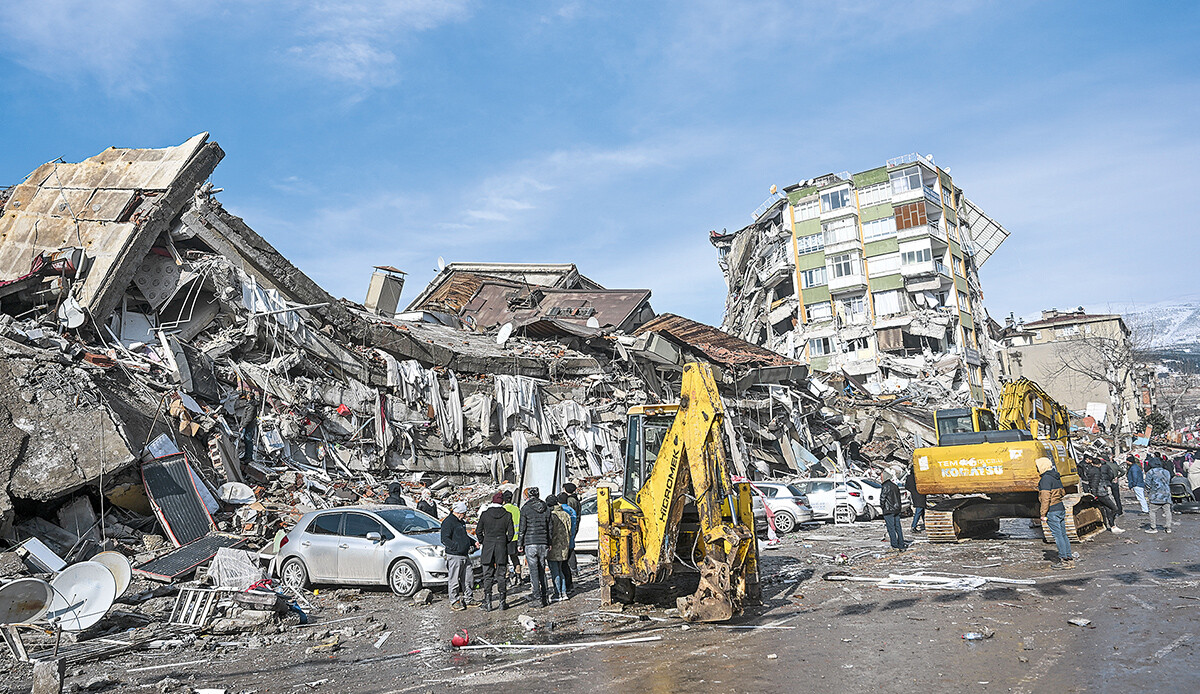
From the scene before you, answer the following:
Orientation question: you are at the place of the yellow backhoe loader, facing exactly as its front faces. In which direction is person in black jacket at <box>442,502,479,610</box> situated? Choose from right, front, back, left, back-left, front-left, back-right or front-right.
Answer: front-left

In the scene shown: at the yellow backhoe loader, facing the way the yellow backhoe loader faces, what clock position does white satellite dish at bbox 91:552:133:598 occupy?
The white satellite dish is roughly at 9 o'clock from the yellow backhoe loader.

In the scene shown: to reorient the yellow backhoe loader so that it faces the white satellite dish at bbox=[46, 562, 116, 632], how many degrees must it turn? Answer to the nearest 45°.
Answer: approximately 90° to its left

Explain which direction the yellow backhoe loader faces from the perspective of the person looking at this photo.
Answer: facing away from the viewer

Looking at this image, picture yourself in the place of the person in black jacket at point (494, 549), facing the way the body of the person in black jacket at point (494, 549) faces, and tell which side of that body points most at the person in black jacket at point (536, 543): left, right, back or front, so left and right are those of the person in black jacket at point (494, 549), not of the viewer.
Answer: right

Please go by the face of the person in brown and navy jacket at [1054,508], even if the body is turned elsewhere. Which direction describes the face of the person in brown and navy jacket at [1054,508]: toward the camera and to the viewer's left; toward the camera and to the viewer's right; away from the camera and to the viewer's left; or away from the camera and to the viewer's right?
away from the camera and to the viewer's left

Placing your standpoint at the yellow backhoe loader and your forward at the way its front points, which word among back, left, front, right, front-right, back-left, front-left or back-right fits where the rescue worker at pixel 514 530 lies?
front-left

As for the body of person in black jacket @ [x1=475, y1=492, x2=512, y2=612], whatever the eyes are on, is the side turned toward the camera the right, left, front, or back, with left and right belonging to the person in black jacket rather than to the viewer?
back

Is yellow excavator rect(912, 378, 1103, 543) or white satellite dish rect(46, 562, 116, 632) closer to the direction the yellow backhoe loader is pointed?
the yellow excavator

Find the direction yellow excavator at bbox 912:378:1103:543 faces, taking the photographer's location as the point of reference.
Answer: facing away from the viewer and to the right of the viewer

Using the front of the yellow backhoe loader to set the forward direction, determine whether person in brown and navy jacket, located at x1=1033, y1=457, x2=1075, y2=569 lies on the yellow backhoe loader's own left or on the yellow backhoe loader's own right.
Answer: on the yellow backhoe loader's own right

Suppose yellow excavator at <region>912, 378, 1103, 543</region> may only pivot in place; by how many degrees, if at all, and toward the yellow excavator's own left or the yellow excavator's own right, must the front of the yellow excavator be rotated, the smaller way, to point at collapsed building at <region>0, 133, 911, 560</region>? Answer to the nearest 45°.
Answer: approximately 135° to the yellow excavator's own left

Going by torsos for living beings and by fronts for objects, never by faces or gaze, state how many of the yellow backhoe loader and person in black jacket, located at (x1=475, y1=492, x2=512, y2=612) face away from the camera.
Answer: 2

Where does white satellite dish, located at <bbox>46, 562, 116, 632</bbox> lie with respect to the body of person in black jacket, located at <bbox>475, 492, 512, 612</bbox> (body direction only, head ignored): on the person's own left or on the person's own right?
on the person's own left
